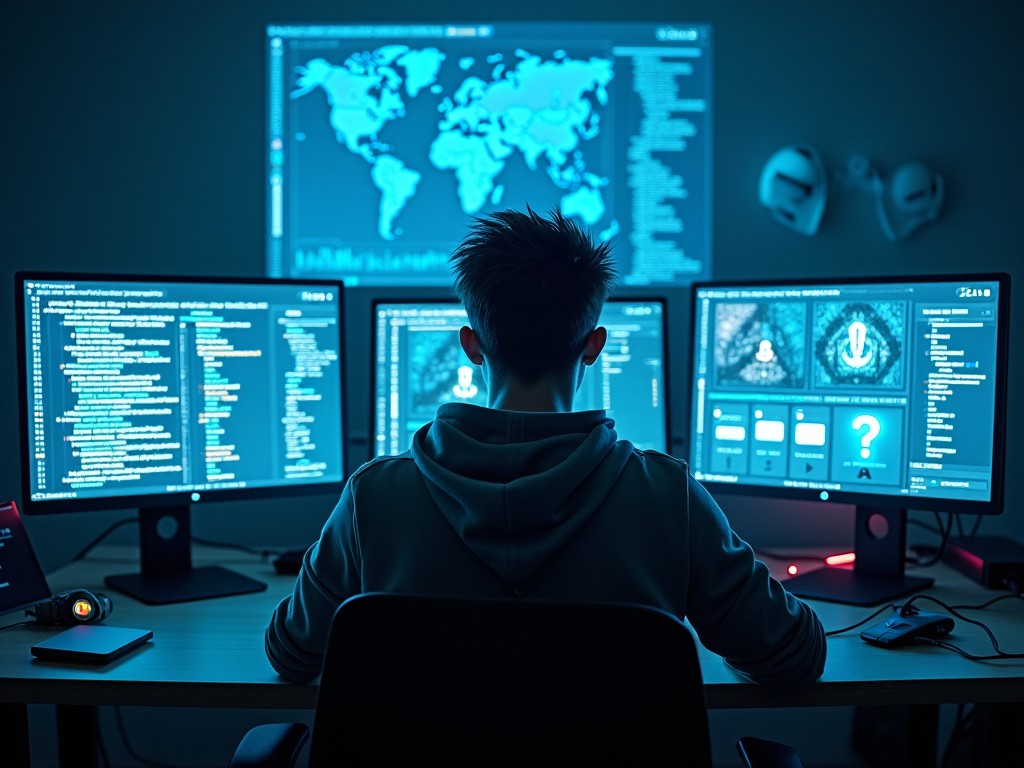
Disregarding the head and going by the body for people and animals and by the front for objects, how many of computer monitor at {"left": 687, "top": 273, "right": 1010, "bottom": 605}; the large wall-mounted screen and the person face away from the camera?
1

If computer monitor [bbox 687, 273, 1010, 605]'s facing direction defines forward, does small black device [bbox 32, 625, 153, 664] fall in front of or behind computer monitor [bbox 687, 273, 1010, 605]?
in front

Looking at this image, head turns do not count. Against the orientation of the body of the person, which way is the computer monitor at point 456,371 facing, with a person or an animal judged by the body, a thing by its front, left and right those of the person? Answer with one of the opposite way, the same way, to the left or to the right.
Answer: the opposite way

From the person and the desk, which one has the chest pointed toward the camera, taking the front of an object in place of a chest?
the desk

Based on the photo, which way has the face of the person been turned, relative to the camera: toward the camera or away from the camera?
away from the camera

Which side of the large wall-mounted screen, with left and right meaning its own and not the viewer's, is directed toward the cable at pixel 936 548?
left

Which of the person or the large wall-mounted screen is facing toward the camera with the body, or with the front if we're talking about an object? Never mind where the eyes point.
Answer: the large wall-mounted screen

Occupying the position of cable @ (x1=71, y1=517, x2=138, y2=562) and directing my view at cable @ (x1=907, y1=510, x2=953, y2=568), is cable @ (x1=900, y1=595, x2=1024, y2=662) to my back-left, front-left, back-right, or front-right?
front-right

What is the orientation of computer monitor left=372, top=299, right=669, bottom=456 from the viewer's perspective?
toward the camera

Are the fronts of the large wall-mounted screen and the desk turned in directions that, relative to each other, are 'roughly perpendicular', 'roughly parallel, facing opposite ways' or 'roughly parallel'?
roughly parallel

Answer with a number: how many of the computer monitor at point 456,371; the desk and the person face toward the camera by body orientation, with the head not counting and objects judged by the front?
2

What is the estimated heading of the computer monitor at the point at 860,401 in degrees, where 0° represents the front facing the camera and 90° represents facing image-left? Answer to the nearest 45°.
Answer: approximately 45°

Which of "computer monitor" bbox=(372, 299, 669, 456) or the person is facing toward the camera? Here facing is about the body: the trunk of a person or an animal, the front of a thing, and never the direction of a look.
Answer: the computer monitor
